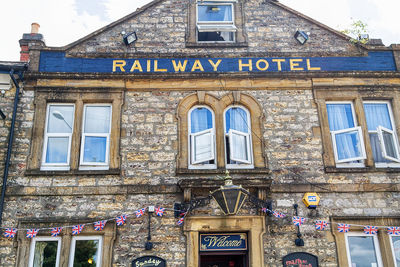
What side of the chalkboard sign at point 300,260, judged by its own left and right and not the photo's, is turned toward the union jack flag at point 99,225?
right

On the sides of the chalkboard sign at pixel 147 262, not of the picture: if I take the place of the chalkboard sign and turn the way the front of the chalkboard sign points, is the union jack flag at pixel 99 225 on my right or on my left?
on my right

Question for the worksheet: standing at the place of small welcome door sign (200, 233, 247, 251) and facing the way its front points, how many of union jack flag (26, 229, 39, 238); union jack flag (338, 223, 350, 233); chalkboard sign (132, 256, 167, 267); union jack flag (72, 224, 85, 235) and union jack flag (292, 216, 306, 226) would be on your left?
2

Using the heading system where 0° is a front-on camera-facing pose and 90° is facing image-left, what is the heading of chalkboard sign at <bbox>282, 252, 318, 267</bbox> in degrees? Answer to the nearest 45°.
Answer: approximately 0°

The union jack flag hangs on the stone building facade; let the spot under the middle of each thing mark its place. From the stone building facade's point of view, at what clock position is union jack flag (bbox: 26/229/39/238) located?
The union jack flag is roughly at 3 o'clock from the stone building facade.

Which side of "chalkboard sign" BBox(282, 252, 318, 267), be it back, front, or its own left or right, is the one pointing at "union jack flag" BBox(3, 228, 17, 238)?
right
